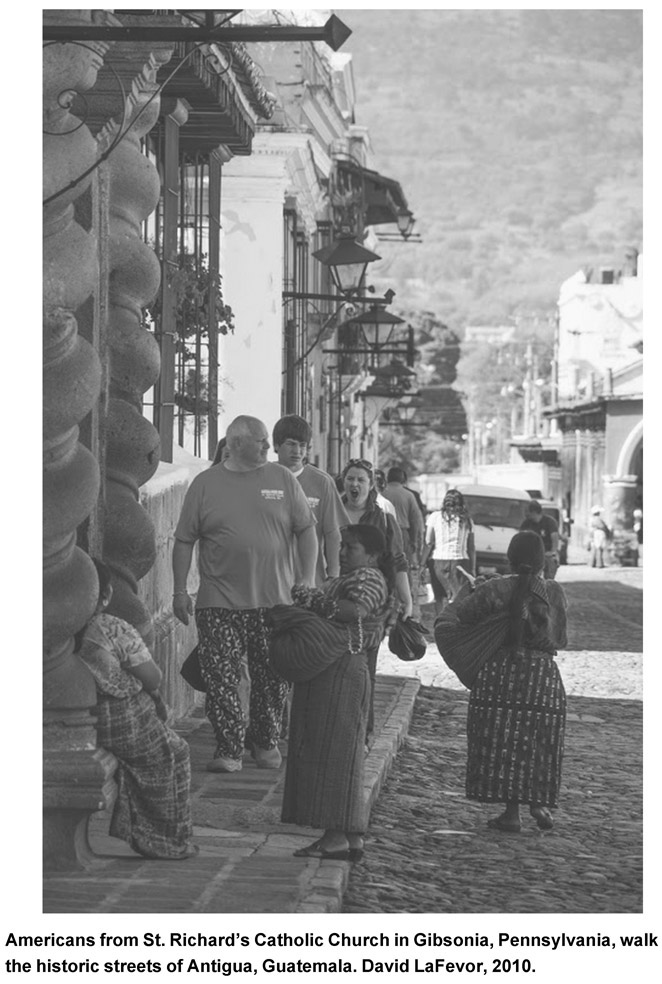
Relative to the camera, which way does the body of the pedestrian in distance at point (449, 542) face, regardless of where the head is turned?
away from the camera

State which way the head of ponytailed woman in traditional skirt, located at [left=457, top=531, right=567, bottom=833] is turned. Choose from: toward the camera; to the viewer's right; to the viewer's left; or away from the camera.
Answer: away from the camera

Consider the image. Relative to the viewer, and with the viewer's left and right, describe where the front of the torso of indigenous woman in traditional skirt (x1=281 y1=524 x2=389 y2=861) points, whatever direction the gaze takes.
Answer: facing to the left of the viewer

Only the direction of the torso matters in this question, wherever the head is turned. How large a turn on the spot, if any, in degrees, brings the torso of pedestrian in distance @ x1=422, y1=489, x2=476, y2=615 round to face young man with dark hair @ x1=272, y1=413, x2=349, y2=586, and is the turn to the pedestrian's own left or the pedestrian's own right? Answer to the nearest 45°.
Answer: approximately 180°

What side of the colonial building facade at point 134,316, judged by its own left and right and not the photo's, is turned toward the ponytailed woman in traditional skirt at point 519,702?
front

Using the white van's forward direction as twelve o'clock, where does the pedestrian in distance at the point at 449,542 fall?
The pedestrian in distance is roughly at 12 o'clock from the white van.

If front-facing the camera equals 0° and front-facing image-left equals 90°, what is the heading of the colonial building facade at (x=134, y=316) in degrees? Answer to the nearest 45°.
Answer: approximately 270°

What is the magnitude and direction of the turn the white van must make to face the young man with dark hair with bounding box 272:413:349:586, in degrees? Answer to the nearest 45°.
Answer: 0° — it already faces them

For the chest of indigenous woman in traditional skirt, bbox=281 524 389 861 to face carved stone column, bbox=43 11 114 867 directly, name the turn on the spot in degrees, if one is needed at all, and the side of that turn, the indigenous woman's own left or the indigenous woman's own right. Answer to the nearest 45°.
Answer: approximately 45° to the indigenous woman's own left

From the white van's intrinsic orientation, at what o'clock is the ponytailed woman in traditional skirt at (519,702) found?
The ponytailed woman in traditional skirt is roughly at 12 o'clock from the white van.
